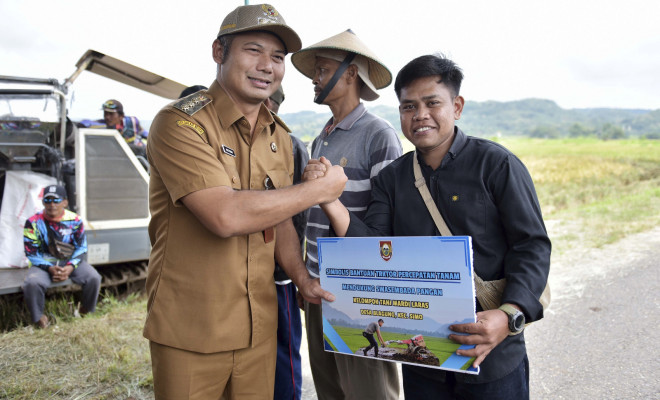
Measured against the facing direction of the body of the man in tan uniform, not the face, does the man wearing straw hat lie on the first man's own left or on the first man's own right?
on the first man's own left

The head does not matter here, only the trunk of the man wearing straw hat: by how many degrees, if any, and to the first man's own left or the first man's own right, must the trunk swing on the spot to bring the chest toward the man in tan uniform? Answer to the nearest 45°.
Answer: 0° — they already face them

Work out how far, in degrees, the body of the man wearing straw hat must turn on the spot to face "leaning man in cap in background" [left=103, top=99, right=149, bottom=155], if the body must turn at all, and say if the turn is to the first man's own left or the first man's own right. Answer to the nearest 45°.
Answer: approximately 90° to the first man's own right

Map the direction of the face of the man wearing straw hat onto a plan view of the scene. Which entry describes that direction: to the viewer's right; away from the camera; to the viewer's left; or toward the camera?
to the viewer's left

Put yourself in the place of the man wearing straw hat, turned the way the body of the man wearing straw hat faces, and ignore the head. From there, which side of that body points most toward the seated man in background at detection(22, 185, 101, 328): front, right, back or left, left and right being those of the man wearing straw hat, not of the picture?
right

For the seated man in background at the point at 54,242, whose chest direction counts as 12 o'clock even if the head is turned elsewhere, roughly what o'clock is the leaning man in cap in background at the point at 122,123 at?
the leaning man in cap in background at the point at 122,123 is roughly at 7 o'clock from the seated man in background at the point at 54,242.

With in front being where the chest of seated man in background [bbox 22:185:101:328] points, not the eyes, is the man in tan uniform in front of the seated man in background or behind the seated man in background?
in front

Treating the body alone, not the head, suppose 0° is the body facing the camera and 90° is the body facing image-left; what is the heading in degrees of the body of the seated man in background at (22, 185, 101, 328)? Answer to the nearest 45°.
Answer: approximately 0°
